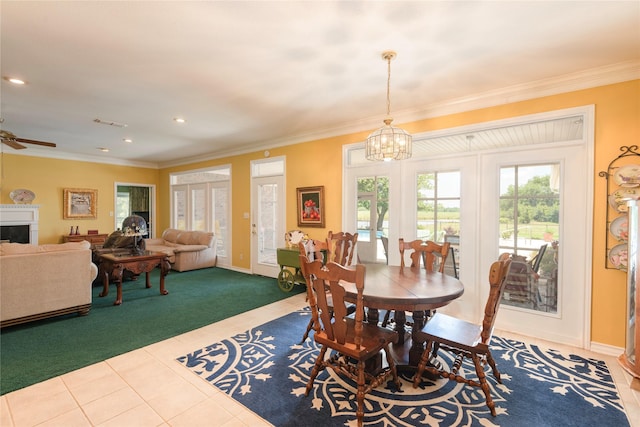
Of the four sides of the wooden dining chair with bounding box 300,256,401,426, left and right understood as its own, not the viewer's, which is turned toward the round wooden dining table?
front

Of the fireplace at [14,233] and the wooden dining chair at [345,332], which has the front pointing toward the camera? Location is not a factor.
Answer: the fireplace

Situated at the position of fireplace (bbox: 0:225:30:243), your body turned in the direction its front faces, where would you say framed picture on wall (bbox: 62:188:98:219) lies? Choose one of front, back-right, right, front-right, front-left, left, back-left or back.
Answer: left

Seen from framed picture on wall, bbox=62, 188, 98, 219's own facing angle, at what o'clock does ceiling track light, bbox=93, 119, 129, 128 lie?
The ceiling track light is roughly at 12 o'clock from the framed picture on wall.

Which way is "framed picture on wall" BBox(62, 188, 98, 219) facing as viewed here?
toward the camera

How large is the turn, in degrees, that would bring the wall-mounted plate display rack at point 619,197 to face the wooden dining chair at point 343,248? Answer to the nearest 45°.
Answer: approximately 45° to its right

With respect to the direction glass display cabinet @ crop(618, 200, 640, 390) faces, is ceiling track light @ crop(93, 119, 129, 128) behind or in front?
in front

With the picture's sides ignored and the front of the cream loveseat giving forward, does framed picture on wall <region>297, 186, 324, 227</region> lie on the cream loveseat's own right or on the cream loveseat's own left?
on the cream loveseat's own left

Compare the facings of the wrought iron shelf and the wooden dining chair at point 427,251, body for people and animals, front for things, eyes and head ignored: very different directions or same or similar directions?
same or similar directions

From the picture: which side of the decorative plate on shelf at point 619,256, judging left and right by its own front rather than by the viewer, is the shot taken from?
front

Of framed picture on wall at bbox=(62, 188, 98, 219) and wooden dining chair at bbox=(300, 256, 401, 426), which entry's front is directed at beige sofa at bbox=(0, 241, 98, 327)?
the framed picture on wall

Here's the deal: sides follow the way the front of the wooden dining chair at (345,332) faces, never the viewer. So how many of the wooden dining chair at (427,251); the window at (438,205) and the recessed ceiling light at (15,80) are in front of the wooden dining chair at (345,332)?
2

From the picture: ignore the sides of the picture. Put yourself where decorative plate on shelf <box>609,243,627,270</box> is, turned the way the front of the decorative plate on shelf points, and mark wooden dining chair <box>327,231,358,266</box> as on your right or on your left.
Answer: on your right

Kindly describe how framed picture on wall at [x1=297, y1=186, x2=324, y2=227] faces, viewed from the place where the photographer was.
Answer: facing the viewer and to the left of the viewer

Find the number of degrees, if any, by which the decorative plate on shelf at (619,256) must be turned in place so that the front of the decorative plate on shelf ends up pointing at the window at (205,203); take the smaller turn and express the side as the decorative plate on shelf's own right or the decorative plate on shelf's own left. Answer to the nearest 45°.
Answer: approximately 90° to the decorative plate on shelf's own right

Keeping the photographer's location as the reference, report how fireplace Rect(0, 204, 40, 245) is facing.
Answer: facing the viewer

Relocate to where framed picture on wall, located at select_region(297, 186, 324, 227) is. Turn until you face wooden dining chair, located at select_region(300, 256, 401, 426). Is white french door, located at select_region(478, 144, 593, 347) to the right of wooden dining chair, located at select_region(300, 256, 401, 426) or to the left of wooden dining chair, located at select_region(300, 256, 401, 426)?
left
